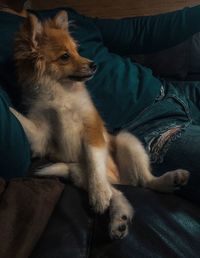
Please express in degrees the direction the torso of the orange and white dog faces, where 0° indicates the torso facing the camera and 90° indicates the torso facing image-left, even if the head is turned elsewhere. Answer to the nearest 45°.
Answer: approximately 315°

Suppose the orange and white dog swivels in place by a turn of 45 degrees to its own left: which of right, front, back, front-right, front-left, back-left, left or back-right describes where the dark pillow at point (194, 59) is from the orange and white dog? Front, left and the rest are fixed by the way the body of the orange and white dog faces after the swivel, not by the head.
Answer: front-left

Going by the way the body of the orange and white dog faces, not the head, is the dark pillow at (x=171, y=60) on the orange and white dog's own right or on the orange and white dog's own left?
on the orange and white dog's own left
